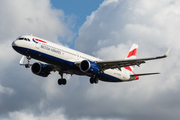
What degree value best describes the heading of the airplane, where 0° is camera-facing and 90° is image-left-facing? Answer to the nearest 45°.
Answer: approximately 45°
